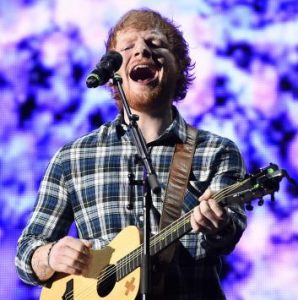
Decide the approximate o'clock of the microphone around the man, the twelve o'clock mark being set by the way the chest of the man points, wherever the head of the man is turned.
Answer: The microphone is roughly at 12 o'clock from the man.

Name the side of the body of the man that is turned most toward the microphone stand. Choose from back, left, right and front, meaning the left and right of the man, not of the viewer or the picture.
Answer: front

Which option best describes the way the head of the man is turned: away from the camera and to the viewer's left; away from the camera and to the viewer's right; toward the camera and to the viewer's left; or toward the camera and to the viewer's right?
toward the camera and to the viewer's left

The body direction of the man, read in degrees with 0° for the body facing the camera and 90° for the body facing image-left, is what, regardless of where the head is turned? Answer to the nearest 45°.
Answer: approximately 0°
